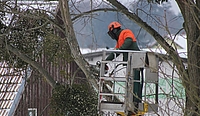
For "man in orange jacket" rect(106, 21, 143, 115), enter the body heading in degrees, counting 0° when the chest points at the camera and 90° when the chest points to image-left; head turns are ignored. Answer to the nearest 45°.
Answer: approximately 90°
